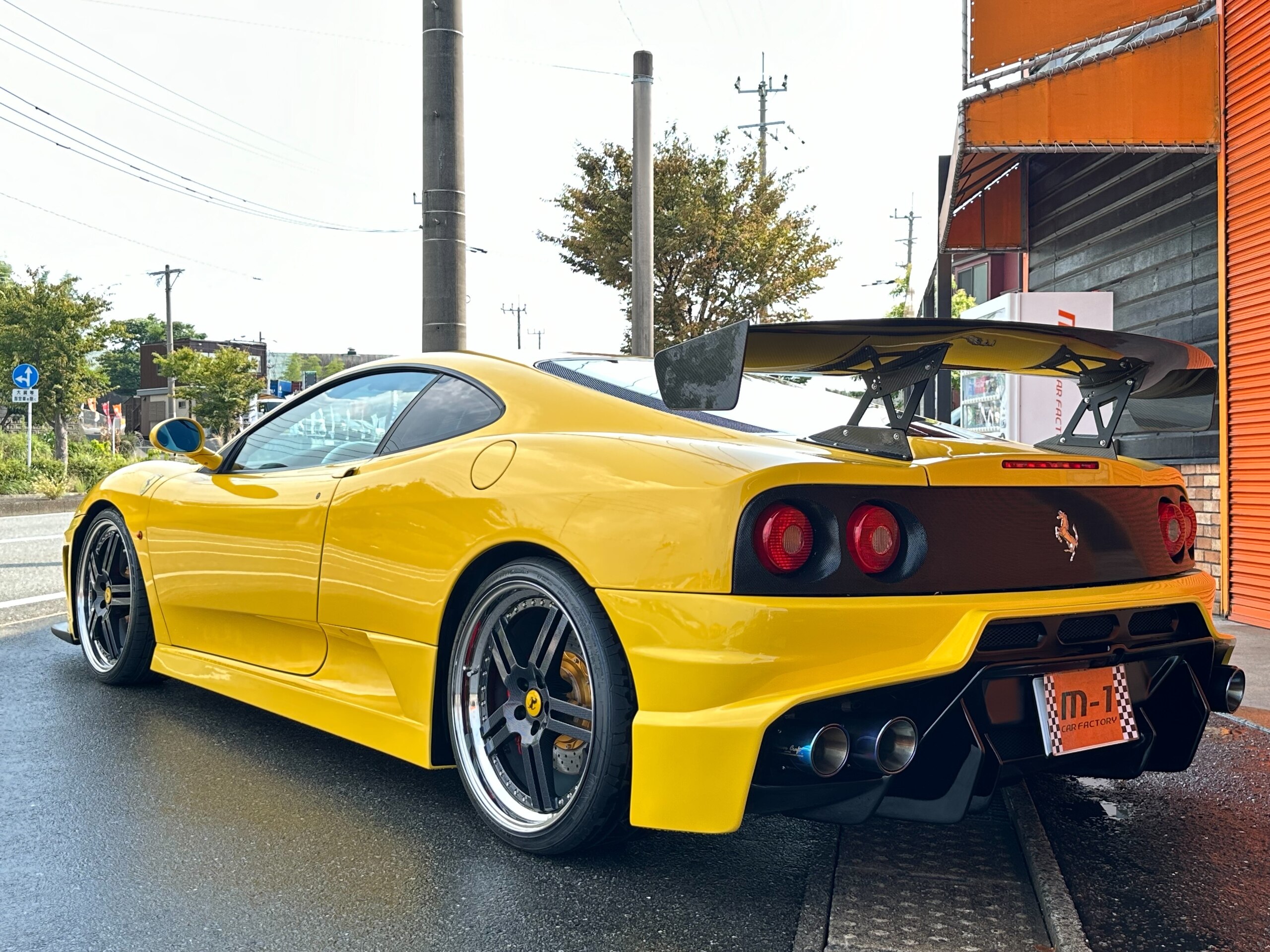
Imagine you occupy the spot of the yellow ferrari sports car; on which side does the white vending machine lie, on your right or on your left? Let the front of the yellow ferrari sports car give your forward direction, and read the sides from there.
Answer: on your right

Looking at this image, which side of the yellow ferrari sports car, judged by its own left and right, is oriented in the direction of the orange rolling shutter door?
right

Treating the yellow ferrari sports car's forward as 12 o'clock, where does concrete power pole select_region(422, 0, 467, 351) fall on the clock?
The concrete power pole is roughly at 1 o'clock from the yellow ferrari sports car.

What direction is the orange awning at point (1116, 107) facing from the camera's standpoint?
to the viewer's left

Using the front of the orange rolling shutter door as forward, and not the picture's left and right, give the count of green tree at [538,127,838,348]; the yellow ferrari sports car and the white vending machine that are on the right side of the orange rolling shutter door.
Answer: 2

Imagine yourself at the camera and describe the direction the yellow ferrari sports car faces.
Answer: facing away from the viewer and to the left of the viewer

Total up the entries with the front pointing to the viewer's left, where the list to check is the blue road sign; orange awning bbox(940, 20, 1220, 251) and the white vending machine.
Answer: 2

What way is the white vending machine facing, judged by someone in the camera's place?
facing to the left of the viewer

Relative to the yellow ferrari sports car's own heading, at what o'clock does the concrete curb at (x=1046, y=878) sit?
The concrete curb is roughly at 5 o'clock from the yellow ferrari sports car.
